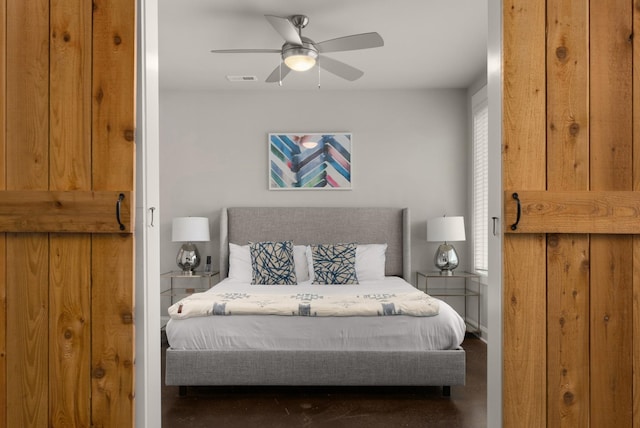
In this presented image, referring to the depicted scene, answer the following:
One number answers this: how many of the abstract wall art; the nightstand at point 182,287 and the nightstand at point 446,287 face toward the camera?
3

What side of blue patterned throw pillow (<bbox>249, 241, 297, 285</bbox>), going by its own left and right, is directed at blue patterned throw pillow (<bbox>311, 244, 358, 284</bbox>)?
left

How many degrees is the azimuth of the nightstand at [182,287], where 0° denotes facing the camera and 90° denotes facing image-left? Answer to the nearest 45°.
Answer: approximately 0°

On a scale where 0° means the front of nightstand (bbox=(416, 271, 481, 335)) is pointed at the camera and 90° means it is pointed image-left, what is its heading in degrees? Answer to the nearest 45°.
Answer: approximately 0°

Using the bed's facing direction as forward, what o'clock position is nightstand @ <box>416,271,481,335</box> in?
The nightstand is roughly at 7 o'clock from the bed.

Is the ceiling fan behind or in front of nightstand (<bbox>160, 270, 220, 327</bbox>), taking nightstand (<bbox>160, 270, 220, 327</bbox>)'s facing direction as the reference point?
in front

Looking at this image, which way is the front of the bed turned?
toward the camera

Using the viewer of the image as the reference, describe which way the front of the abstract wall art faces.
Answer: facing the viewer

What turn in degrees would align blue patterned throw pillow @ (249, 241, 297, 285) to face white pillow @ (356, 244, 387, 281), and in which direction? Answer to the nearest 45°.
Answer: approximately 90° to its left

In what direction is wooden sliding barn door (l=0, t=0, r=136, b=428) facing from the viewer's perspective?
toward the camera
